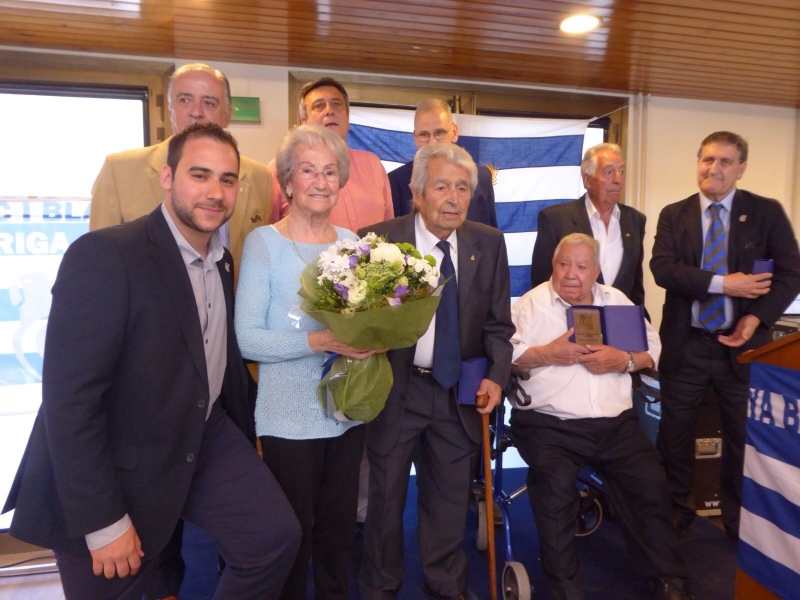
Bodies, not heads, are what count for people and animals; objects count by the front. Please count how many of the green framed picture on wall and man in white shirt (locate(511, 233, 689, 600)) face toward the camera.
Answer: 2

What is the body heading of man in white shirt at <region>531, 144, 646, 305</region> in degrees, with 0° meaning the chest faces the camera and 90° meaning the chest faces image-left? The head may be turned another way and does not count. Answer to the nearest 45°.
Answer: approximately 315°

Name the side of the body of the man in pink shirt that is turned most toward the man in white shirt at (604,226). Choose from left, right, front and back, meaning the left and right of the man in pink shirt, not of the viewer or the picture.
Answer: left

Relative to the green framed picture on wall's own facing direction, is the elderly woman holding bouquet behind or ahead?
ahead

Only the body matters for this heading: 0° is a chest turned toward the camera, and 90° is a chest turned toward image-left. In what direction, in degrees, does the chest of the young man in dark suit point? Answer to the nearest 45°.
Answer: approximately 315°

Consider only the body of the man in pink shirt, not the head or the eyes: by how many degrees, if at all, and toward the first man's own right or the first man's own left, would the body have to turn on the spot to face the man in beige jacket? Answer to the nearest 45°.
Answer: approximately 45° to the first man's own right

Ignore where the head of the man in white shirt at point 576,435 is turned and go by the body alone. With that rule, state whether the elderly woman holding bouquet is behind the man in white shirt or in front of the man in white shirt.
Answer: in front
